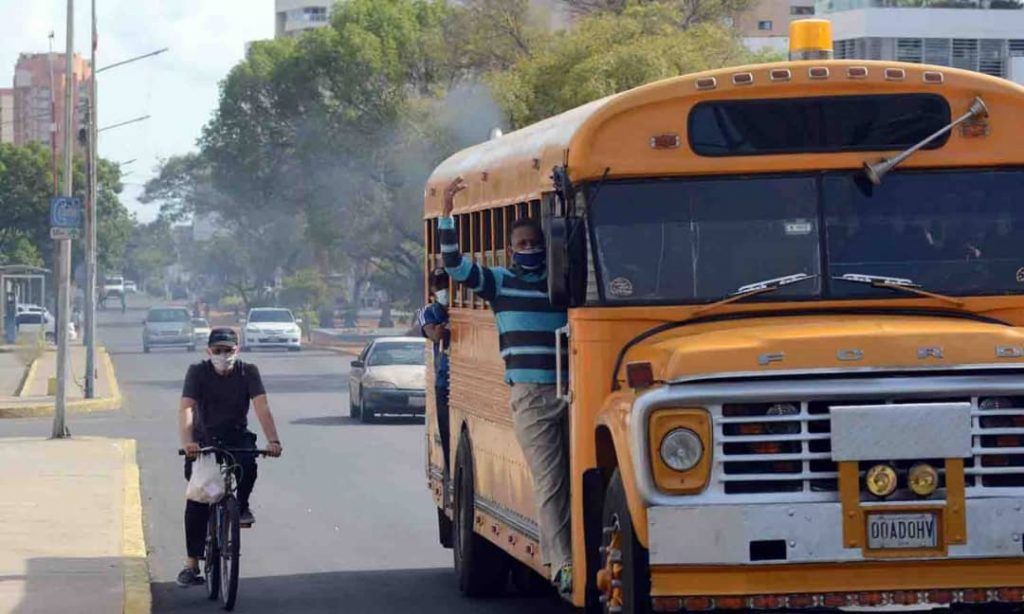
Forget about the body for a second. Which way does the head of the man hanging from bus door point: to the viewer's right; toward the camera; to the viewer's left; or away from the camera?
toward the camera

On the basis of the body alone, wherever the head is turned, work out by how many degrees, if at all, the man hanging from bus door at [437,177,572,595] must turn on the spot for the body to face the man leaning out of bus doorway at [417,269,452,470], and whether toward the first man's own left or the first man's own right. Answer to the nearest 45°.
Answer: approximately 180°

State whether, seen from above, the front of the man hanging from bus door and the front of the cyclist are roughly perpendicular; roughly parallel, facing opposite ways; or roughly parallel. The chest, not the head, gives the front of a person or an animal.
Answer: roughly parallel

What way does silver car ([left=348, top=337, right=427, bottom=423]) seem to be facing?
toward the camera

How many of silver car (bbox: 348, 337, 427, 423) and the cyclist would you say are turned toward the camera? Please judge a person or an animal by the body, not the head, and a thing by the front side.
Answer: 2

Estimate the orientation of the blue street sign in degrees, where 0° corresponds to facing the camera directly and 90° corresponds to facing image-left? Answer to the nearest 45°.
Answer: approximately 0°

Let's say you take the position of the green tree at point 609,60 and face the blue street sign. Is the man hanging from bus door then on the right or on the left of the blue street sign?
left

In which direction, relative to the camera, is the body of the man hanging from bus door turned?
toward the camera

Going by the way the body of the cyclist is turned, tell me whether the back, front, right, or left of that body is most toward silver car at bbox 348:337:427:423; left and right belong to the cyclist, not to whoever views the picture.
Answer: back

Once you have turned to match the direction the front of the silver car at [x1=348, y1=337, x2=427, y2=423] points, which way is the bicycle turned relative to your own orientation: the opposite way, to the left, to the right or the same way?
the same way

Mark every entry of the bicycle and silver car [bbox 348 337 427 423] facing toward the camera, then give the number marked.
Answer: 2
